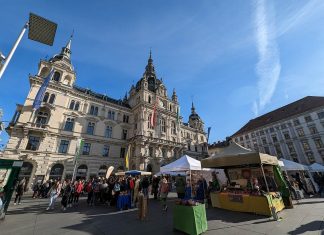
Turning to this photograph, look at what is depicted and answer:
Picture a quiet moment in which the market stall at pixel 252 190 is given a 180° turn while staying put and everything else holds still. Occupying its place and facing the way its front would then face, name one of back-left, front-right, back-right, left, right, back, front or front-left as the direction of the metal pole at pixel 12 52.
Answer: back

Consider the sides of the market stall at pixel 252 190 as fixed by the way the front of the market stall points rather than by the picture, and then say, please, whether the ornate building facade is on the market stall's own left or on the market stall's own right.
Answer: on the market stall's own right

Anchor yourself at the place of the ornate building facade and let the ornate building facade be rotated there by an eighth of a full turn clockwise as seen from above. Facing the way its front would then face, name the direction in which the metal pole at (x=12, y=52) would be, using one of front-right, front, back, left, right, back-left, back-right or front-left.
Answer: front

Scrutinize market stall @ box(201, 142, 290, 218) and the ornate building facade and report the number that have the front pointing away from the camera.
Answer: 0

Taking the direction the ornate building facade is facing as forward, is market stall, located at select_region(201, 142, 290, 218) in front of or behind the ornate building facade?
in front

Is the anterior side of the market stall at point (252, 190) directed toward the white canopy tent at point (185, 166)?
no

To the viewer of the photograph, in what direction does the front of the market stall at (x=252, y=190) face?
facing the viewer and to the left of the viewer

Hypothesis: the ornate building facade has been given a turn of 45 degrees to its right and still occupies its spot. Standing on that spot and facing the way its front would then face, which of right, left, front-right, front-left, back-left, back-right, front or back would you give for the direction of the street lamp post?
front

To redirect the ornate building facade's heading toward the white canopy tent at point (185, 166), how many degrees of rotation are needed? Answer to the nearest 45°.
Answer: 0° — it already faces it

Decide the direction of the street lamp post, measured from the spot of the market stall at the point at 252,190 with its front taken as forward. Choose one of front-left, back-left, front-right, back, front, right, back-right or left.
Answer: front

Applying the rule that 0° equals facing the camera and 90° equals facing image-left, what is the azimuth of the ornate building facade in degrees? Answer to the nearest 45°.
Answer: approximately 315°

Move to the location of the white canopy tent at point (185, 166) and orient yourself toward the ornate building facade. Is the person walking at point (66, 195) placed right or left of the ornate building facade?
left
